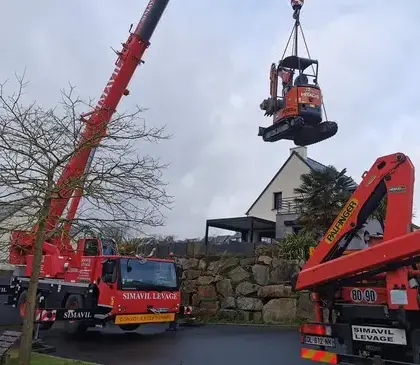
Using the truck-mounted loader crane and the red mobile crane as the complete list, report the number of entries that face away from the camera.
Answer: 1

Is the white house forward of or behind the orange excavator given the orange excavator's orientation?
forward

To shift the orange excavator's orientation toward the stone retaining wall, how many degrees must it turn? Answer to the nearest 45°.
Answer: approximately 45° to its right

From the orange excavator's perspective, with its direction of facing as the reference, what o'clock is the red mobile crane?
The red mobile crane is roughly at 11 o'clock from the orange excavator.

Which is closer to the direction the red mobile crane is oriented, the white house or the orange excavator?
the orange excavator

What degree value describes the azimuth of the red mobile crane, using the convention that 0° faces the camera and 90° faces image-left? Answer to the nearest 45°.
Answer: approximately 315°

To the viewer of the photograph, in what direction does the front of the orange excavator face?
facing away from the viewer and to the left of the viewer

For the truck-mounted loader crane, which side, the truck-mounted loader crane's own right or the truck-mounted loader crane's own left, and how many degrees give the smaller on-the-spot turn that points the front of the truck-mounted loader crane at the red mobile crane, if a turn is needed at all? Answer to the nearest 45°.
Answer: approximately 45° to the truck-mounted loader crane's own left

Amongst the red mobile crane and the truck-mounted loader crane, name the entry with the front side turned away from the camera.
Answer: the truck-mounted loader crane

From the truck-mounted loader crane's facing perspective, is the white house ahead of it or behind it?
ahead

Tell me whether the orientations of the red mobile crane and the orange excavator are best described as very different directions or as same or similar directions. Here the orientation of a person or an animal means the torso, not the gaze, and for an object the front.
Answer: very different directions

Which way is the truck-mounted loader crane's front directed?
away from the camera
